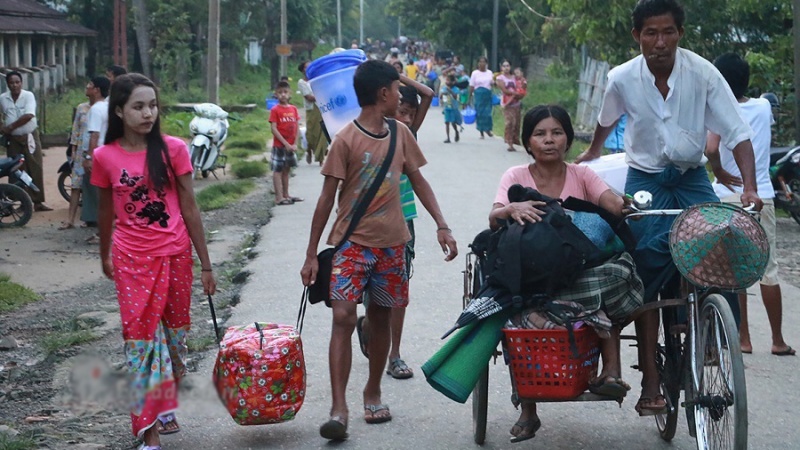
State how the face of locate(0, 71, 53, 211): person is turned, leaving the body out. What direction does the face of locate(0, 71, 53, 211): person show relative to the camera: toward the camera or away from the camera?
toward the camera

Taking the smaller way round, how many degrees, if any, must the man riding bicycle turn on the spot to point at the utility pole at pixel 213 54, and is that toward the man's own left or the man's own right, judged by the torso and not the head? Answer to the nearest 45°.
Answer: approximately 135° to the man's own right

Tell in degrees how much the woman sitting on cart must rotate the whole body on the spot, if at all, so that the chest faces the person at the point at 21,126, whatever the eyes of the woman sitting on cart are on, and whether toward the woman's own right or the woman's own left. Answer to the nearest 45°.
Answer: approximately 135° to the woman's own right

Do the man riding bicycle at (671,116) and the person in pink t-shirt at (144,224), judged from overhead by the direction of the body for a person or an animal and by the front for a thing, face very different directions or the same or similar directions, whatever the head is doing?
same or similar directions

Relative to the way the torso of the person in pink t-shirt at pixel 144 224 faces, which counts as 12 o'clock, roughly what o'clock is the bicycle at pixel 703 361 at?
The bicycle is roughly at 10 o'clock from the person in pink t-shirt.

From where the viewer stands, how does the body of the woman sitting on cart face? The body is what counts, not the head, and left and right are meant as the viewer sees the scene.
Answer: facing the viewer

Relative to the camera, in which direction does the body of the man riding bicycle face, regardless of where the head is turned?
toward the camera
